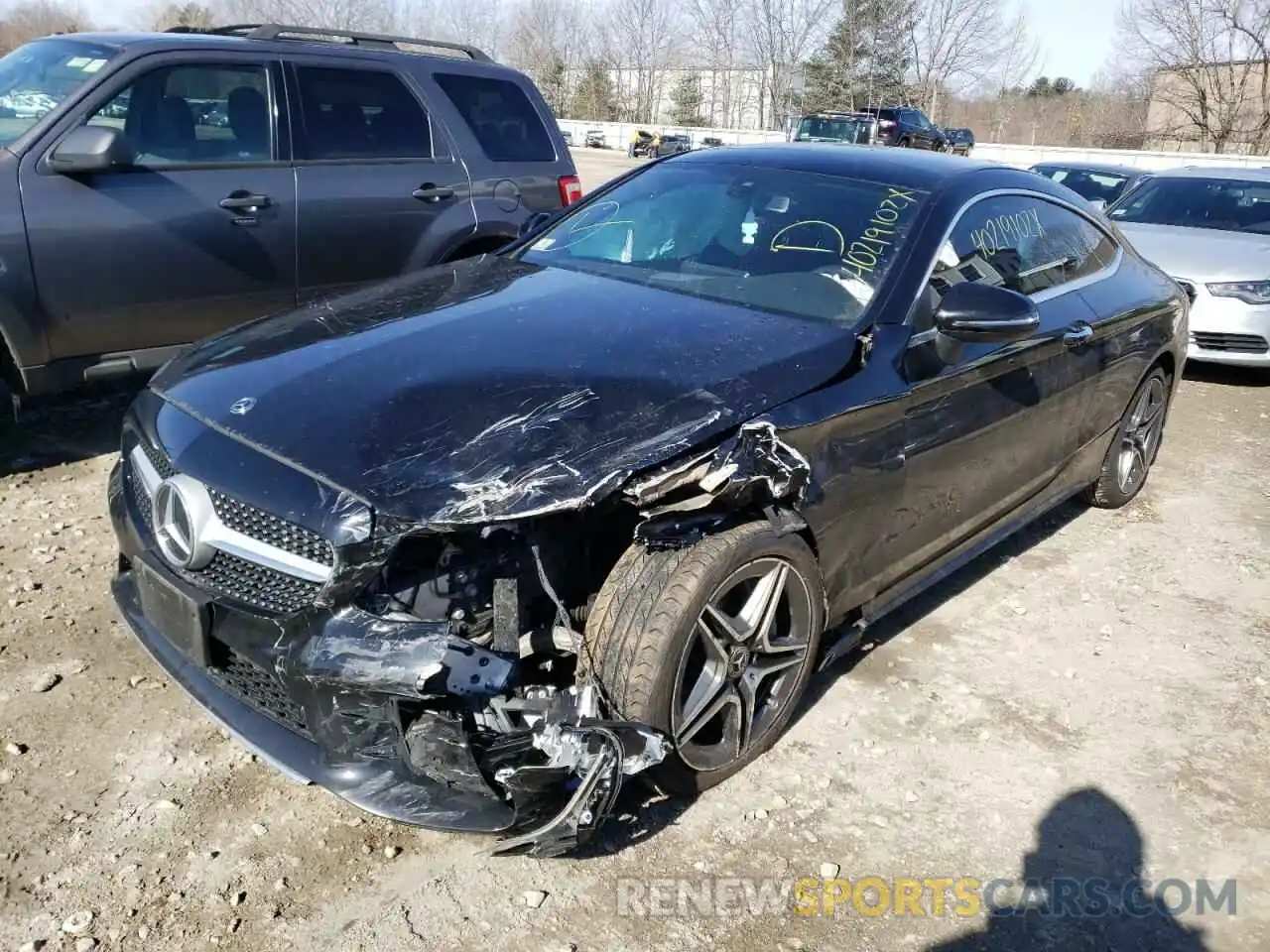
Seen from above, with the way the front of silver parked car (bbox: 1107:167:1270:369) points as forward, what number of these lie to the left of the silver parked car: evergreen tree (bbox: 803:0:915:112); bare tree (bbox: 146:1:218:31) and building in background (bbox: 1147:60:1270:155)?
0

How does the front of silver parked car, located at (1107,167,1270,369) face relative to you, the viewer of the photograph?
facing the viewer and to the left of the viewer

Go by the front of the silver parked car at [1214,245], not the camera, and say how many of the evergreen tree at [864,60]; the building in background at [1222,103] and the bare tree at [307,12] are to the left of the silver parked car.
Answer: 0

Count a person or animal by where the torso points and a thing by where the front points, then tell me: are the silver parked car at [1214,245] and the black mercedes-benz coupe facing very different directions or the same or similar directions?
same or similar directions

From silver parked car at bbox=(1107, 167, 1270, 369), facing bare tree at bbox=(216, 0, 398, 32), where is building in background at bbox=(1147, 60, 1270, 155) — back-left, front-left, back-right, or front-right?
front-right

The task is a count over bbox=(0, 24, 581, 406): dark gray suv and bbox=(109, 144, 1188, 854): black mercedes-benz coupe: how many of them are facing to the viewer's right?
0

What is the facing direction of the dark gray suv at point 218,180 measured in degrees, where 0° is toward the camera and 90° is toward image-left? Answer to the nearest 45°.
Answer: approximately 45°

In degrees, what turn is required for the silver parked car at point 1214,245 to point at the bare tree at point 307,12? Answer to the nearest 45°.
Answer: approximately 90° to its right

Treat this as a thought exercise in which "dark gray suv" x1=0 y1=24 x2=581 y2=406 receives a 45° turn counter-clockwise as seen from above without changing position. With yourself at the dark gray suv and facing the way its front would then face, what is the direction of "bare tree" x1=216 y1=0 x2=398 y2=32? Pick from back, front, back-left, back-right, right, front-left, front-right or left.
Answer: back

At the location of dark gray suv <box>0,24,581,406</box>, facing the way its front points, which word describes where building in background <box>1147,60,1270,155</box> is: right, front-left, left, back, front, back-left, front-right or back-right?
back

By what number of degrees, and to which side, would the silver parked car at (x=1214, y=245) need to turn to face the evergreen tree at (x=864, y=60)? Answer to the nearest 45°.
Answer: approximately 135° to its right

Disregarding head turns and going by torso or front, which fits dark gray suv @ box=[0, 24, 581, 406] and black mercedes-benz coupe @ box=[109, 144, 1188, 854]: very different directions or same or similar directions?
same or similar directions

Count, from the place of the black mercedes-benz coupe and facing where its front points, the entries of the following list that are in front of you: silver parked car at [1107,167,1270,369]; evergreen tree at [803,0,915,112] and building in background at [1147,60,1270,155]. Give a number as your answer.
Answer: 0

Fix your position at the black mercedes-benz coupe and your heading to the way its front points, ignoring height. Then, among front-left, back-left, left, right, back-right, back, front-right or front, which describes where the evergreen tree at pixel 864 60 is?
back-right

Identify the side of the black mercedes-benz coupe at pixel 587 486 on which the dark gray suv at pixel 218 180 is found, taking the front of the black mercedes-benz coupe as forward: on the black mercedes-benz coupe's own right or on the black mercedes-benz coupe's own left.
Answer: on the black mercedes-benz coupe's own right

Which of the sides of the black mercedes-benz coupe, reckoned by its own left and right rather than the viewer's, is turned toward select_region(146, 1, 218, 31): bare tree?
right

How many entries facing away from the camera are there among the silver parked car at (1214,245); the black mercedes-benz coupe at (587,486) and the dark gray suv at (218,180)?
0
